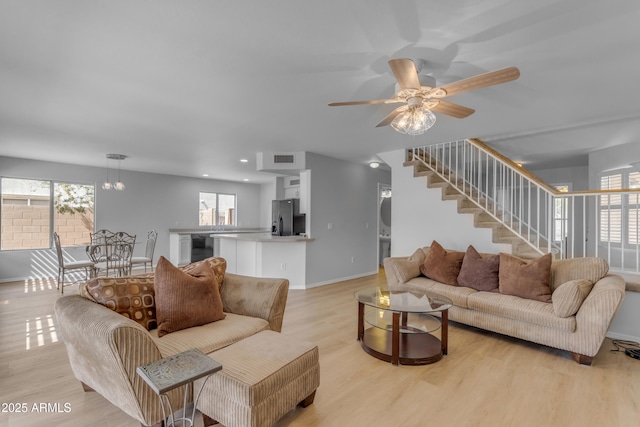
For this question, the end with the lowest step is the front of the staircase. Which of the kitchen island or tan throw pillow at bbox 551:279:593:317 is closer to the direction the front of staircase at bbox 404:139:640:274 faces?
the tan throw pillow

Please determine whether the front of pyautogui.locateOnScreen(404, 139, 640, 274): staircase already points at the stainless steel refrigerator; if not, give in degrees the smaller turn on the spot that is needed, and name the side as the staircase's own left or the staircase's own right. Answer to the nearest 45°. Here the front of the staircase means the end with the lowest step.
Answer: approximately 180°

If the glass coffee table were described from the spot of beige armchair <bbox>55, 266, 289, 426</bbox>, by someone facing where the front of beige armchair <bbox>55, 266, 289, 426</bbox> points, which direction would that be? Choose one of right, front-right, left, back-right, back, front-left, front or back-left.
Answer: front-left

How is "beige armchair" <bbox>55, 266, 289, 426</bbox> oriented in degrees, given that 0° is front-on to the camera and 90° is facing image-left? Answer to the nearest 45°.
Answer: approximately 315°

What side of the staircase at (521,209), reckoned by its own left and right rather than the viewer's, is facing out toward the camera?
right

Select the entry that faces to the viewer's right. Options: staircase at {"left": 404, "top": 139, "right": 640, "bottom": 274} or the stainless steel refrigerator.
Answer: the staircase

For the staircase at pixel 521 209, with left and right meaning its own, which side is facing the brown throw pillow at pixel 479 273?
right

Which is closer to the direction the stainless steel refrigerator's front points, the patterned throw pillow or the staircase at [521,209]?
the patterned throw pillow

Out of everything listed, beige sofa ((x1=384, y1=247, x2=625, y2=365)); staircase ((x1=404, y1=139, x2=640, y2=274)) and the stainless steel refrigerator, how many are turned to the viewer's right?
1

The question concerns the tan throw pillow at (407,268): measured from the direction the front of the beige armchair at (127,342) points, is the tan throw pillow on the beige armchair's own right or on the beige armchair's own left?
on the beige armchair's own left

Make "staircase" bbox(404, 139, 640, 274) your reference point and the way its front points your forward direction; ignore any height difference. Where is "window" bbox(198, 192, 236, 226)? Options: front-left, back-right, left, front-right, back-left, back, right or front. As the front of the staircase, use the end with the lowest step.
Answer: back

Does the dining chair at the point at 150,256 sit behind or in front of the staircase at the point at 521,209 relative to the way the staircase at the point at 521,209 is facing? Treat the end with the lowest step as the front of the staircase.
behind

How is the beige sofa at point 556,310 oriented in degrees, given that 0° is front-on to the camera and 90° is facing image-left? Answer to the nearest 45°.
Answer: approximately 45°

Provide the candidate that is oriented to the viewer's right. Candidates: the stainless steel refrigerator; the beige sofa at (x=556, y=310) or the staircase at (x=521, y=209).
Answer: the staircase
